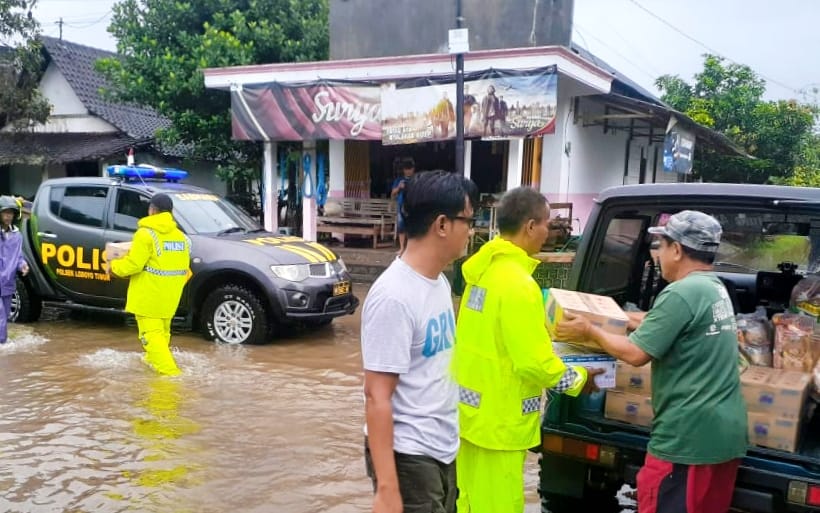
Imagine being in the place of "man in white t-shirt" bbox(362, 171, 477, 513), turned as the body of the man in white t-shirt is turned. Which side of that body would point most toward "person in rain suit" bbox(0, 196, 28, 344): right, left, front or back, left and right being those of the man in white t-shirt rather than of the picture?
back

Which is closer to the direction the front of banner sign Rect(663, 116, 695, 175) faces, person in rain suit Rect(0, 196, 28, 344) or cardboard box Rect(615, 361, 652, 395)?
the cardboard box

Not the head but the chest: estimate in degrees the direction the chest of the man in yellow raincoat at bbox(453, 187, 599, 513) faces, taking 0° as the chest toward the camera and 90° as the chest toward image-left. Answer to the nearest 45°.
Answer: approximately 225°

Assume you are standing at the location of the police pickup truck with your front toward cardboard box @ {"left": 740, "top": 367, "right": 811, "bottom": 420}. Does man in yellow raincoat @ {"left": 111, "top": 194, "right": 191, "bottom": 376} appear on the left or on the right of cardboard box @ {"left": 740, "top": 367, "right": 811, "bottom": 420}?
right

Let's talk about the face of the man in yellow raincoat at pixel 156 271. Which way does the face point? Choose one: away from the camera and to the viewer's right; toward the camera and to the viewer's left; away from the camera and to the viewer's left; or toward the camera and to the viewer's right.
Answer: away from the camera and to the viewer's left

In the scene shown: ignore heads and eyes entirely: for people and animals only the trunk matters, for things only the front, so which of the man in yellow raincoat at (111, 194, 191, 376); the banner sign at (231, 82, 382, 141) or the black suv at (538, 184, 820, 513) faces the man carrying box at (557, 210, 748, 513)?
the banner sign

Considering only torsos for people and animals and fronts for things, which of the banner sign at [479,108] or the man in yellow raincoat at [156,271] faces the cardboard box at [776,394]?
the banner sign

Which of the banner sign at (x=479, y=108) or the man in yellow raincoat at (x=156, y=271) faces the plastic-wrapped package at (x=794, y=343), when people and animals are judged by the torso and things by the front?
the banner sign

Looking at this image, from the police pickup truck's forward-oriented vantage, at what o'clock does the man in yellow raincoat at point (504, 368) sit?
The man in yellow raincoat is roughly at 1 o'clock from the police pickup truck.

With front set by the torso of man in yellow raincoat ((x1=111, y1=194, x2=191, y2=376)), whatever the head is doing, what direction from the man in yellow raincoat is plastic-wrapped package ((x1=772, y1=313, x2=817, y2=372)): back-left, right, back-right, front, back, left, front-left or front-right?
back

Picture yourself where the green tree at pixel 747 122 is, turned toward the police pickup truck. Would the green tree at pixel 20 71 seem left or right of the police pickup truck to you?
right

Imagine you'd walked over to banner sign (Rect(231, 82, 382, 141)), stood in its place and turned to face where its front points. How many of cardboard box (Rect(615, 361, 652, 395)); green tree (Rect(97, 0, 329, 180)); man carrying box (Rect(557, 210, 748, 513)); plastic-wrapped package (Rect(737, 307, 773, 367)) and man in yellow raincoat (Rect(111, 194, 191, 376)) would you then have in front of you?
4
